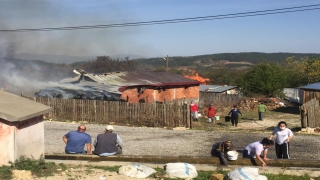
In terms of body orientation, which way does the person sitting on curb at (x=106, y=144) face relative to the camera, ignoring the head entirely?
away from the camera

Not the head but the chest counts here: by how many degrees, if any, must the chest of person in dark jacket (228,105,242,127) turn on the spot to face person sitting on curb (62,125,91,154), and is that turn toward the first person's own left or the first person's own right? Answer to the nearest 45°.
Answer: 0° — they already face them

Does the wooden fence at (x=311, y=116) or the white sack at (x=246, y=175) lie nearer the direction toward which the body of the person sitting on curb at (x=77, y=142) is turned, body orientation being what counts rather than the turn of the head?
the wooden fence

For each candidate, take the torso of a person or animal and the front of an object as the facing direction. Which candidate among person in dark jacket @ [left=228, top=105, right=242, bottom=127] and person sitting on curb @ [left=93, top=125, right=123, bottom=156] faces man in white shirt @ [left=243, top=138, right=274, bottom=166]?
the person in dark jacket

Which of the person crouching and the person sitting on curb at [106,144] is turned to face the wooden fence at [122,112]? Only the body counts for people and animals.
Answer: the person sitting on curb

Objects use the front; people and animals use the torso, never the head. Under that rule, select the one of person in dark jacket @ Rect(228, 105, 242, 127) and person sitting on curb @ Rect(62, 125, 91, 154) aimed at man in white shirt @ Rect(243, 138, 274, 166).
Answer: the person in dark jacket

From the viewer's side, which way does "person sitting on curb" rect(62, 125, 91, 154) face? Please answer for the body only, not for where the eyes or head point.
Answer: away from the camera

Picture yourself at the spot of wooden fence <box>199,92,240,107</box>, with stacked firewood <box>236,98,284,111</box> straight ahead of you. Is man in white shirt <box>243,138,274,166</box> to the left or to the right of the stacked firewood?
right

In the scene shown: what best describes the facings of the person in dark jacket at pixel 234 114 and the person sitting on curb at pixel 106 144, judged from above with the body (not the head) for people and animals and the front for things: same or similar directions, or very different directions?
very different directions

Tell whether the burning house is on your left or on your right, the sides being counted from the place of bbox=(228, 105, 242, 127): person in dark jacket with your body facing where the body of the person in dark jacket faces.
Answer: on your right

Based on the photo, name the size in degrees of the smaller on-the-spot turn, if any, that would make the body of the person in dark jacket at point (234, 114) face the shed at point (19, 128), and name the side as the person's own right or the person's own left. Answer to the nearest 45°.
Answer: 0° — they already face it

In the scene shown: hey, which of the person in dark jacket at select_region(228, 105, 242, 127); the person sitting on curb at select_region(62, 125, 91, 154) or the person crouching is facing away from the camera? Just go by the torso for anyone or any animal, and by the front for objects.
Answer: the person sitting on curb

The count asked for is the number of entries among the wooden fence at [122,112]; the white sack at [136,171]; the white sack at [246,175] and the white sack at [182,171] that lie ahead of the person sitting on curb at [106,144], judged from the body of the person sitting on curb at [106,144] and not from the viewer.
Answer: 1
